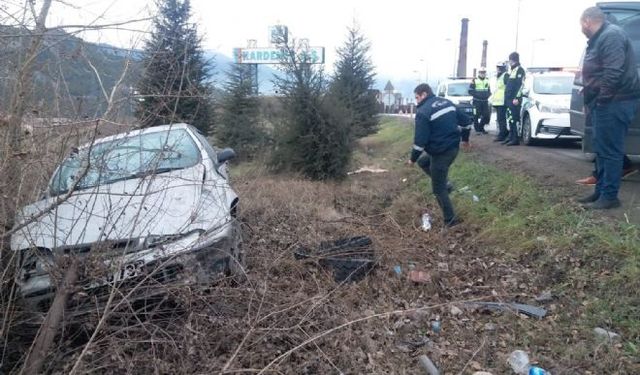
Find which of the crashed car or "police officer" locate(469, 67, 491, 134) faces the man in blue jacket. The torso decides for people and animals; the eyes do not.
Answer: the police officer

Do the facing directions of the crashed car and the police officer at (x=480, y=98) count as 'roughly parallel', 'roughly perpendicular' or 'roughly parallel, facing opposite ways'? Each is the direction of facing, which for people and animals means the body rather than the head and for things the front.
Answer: roughly parallel

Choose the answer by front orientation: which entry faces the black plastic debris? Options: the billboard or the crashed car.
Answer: the billboard

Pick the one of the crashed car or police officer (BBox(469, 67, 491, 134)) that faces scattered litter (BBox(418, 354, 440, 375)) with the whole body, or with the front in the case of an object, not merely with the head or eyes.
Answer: the police officer

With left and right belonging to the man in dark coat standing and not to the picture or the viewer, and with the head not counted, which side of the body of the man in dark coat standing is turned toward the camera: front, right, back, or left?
left

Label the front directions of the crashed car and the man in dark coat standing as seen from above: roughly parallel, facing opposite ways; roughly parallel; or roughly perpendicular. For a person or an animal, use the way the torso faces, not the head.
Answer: roughly perpendicular

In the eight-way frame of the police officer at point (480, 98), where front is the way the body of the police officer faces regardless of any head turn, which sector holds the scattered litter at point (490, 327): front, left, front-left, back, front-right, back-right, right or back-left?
front

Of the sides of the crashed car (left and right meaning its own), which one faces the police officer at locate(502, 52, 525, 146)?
back

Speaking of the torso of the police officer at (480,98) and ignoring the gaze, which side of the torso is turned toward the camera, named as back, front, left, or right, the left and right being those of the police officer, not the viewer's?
front

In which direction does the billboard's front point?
toward the camera

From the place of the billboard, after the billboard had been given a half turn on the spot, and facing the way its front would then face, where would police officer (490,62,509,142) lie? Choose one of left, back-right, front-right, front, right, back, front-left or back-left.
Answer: back-right

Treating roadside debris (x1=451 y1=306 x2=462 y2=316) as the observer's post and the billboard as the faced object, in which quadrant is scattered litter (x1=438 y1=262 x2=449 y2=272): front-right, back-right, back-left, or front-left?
front-right

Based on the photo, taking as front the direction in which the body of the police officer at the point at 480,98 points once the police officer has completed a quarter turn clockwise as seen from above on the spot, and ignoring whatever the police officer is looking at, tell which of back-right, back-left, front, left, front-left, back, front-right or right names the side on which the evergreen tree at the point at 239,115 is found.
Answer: front

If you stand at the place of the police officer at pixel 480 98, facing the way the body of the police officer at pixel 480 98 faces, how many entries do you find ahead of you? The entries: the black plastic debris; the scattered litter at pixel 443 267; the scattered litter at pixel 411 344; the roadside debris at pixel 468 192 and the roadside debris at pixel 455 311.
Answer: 5

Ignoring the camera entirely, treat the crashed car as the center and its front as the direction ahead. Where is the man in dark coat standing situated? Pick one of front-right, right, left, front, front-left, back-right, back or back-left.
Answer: back-left
